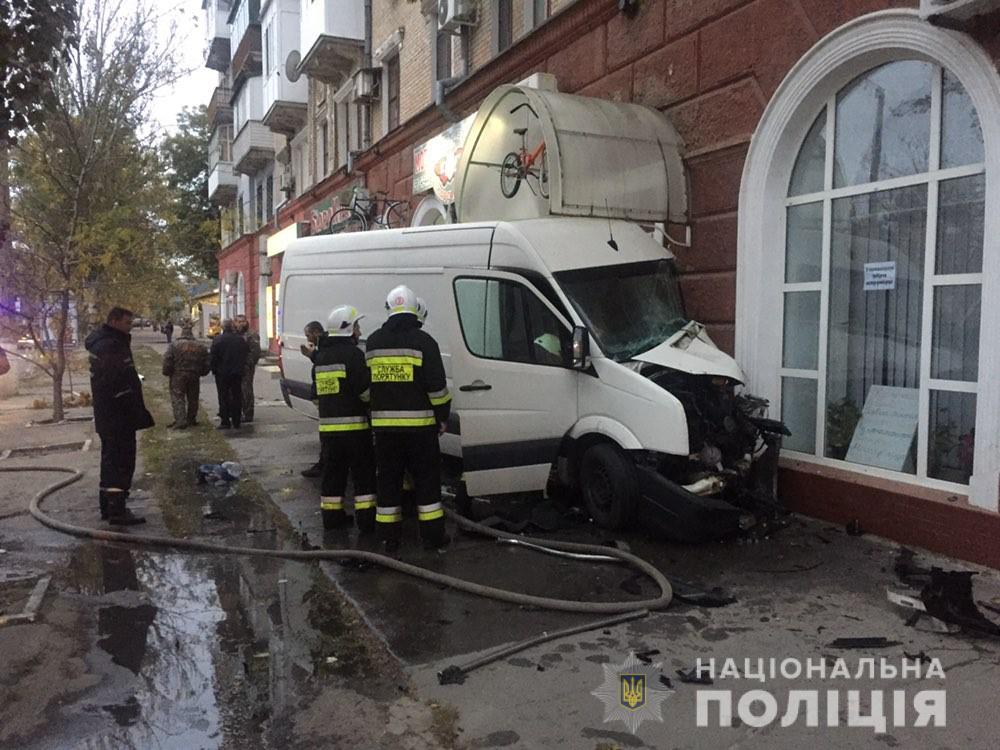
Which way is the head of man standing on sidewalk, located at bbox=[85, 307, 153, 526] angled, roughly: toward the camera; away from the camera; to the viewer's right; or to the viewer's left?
to the viewer's right

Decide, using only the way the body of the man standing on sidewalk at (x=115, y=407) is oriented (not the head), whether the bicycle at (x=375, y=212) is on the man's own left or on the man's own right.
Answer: on the man's own left

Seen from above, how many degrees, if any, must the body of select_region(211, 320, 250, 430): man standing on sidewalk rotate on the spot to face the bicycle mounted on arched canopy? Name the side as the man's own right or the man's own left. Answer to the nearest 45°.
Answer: approximately 135° to the man's own right

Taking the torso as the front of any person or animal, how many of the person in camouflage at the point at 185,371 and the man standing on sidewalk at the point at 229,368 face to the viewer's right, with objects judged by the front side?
0

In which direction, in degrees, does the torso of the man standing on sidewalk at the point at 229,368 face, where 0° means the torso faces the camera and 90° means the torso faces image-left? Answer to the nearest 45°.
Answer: approximately 180°

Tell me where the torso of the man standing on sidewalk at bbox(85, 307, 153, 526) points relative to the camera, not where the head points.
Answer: to the viewer's right

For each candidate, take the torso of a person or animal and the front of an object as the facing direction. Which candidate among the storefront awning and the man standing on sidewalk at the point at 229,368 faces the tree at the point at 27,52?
the storefront awning

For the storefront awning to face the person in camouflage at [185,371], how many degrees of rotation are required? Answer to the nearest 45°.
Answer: approximately 90° to its right

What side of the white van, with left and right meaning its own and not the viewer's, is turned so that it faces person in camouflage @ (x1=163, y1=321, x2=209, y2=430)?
back
